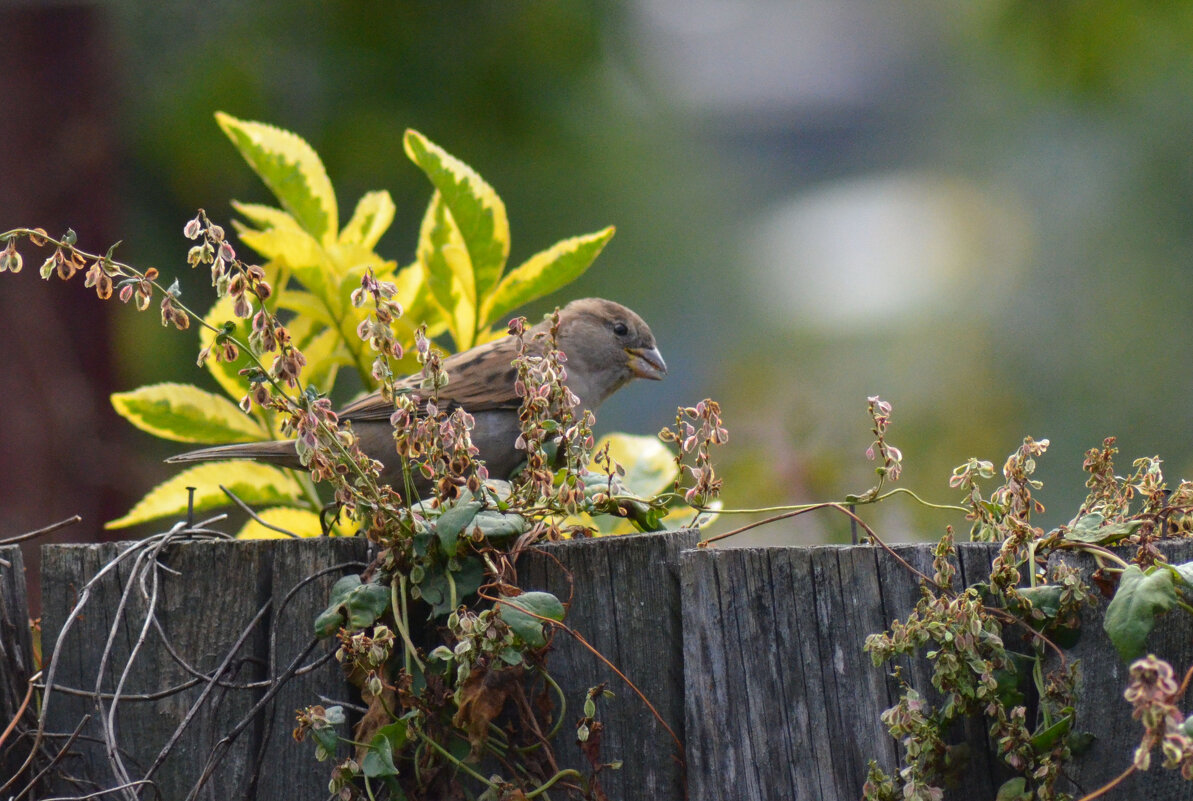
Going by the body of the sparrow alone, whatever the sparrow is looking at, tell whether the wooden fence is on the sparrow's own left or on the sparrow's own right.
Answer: on the sparrow's own right

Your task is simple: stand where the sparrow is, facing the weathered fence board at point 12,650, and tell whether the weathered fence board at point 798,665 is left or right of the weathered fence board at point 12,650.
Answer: left

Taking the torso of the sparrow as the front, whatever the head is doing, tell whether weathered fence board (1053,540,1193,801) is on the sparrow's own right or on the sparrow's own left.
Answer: on the sparrow's own right

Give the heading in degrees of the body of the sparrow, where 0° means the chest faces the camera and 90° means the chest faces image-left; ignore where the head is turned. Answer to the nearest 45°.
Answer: approximately 270°

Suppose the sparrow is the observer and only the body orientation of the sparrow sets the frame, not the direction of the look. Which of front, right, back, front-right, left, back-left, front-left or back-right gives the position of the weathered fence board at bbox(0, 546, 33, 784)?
back-right

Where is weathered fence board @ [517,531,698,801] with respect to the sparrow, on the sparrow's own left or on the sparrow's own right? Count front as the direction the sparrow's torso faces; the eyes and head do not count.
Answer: on the sparrow's own right

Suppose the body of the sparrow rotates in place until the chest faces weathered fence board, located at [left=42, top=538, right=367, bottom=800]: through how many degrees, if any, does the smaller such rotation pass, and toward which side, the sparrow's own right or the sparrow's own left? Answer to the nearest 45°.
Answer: approximately 135° to the sparrow's own right
